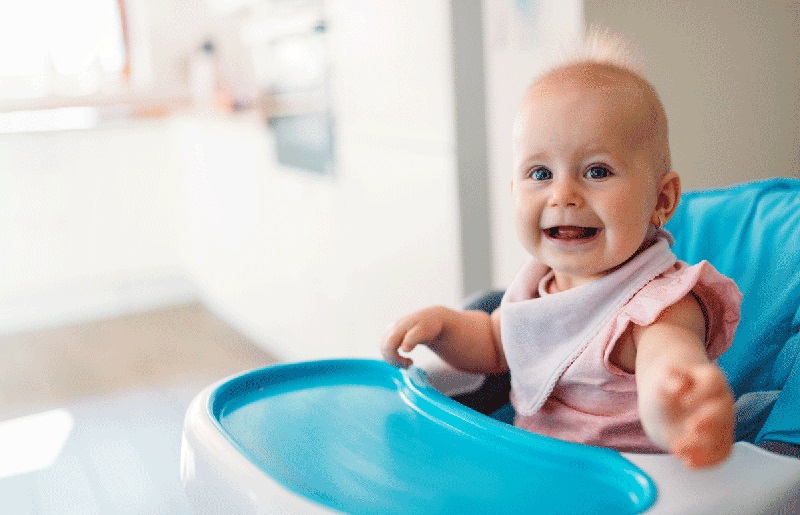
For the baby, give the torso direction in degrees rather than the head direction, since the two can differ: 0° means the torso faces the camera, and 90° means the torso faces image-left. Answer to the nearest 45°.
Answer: approximately 45°

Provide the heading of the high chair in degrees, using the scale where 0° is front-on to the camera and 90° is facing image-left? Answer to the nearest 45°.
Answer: approximately 45°
